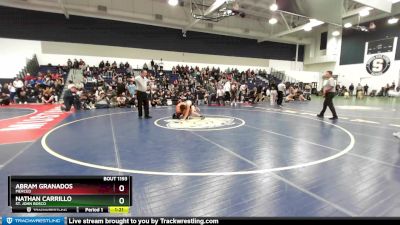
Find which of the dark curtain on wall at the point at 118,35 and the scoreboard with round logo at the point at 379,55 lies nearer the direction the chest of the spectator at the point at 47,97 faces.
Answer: the scoreboard with round logo

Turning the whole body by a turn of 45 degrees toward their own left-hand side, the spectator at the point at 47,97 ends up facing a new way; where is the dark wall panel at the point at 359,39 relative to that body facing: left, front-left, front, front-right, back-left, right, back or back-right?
front-left

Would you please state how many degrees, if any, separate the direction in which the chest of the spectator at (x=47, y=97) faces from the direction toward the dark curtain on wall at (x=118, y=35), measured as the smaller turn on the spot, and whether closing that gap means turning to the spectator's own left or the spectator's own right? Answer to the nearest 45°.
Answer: approximately 135° to the spectator's own left

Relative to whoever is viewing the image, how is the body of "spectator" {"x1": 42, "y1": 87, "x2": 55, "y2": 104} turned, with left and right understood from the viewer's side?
facing the viewer

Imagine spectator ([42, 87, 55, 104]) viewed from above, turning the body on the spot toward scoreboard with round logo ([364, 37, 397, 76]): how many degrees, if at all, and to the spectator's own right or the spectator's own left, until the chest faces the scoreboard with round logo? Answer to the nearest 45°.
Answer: approximately 90° to the spectator's own left
